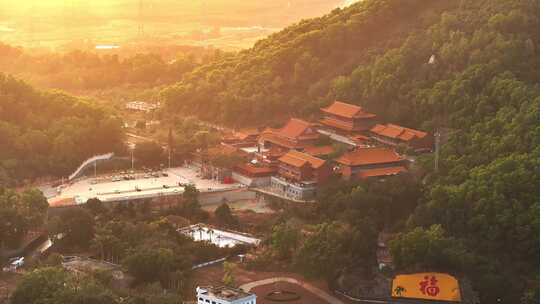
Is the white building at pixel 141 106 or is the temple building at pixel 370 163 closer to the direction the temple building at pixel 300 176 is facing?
the white building

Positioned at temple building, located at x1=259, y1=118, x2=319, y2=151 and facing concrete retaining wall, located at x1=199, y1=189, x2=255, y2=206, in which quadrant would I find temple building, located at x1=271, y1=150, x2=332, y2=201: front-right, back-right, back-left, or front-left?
front-left

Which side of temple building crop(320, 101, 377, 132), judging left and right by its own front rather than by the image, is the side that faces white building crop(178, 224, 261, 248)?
front

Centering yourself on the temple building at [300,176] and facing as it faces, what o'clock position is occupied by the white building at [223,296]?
The white building is roughly at 11 o'clock from the temple building.

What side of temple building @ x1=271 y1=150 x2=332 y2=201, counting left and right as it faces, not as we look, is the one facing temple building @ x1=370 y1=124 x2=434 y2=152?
back

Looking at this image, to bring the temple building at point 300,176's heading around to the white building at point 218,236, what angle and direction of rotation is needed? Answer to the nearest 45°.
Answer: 0° — it already faces it

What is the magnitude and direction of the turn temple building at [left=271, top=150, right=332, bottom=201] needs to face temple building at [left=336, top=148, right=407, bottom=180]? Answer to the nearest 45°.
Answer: approximately 135° to its left

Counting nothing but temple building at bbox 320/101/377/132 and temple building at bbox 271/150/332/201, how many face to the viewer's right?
0

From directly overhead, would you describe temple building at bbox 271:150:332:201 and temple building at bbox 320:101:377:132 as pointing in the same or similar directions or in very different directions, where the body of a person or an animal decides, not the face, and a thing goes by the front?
same or similar directions

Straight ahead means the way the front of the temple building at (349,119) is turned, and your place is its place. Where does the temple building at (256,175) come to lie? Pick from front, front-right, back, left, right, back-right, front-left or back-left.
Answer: front

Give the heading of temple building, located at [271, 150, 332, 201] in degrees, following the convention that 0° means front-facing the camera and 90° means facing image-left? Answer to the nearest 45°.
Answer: approximately 45°

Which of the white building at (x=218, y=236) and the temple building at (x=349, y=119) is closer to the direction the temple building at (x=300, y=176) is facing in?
the white building

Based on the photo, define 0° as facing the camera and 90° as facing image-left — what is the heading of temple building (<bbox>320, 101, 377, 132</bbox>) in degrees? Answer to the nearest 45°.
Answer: approximately 45°
